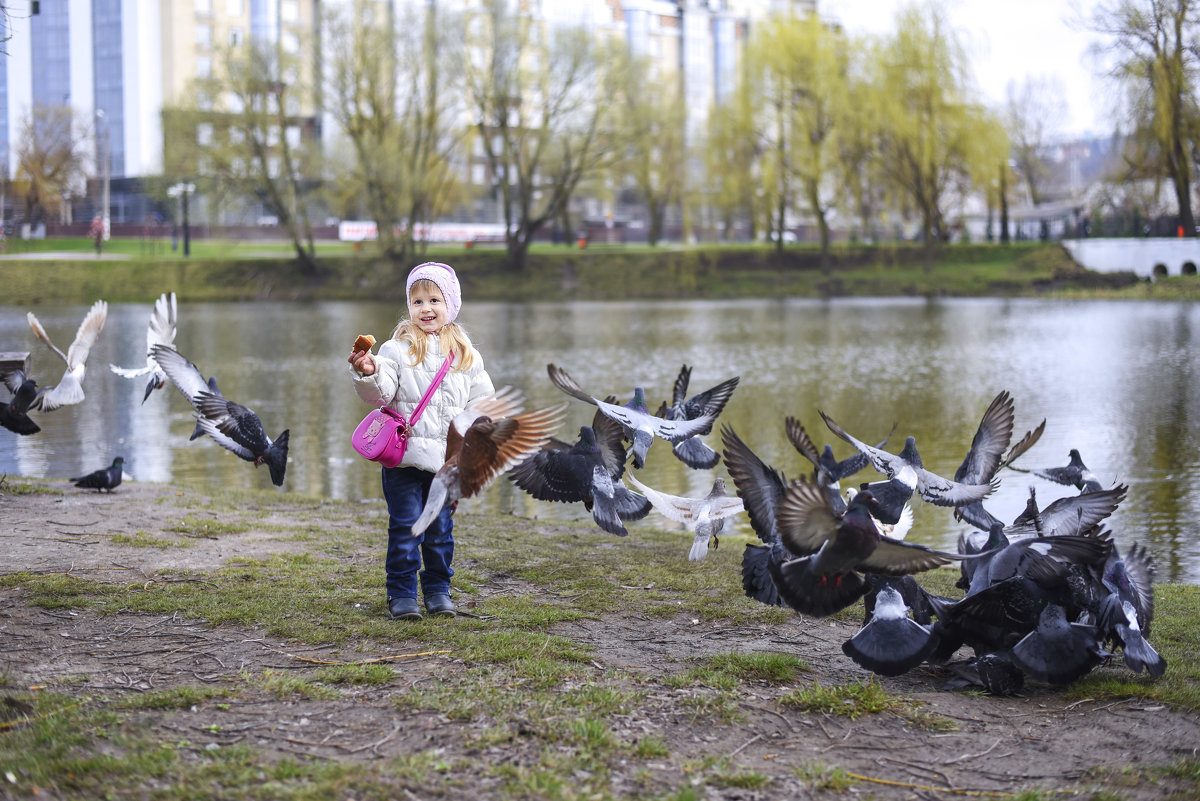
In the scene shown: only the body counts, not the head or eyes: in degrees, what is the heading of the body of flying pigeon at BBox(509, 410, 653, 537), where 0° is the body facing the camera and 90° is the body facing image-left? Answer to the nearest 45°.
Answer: approximately 135°

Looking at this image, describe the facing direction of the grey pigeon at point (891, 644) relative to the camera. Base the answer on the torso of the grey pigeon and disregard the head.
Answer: away from the camera
